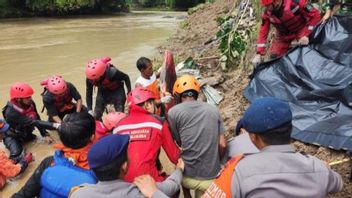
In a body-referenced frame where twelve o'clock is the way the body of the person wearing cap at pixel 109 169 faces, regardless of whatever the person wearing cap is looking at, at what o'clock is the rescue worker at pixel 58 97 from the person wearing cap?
The rescue worker is roughly at 10 o'clock from the person wearing cap.

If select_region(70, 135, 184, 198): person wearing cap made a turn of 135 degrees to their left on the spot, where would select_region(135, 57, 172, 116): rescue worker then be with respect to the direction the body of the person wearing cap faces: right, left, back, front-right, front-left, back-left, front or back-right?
right

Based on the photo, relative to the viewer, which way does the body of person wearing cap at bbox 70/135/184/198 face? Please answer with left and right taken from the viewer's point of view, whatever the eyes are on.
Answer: facing away from the viewer and to the right of the viewer

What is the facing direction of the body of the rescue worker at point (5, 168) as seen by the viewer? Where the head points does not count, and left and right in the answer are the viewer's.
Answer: facing to the right of the viewer

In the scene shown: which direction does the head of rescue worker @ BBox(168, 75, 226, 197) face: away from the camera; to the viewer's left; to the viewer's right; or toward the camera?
away from the camera

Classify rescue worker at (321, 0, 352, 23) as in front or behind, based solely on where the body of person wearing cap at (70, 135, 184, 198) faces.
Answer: in front
